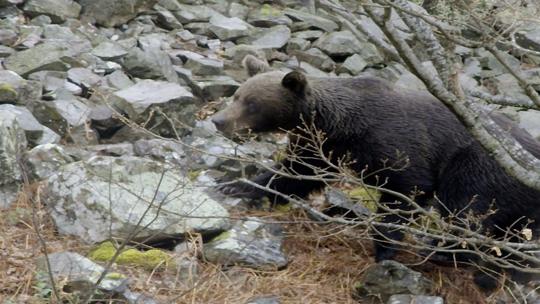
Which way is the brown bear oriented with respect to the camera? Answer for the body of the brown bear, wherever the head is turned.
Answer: to the viewer's left

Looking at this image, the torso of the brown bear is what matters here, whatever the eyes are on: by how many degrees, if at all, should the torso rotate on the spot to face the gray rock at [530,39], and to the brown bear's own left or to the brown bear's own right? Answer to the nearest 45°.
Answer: approximately 90° to the brown bear's own right

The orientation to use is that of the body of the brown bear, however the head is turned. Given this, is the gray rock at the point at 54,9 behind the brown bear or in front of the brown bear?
in front

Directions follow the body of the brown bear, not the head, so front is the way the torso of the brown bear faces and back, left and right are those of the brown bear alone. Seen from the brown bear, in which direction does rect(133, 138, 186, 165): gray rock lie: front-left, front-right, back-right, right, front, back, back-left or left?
front

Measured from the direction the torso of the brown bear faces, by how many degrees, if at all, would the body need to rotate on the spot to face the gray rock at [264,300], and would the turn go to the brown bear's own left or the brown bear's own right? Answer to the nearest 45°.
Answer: approximately 90° to the brown bear's own left

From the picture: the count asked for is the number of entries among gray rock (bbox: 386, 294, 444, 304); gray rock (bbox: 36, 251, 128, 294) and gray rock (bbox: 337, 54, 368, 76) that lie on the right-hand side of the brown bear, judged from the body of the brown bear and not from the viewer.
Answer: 1

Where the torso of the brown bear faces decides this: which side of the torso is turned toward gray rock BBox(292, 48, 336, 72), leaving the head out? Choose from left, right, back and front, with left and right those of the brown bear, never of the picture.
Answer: right

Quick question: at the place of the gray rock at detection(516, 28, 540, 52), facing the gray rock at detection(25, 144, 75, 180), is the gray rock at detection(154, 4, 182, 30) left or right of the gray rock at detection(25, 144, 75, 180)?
right

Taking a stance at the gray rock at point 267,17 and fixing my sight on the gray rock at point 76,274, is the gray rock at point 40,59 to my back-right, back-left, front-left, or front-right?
front-right

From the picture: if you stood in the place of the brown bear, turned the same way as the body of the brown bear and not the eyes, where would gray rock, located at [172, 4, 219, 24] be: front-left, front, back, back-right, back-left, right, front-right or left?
front-right

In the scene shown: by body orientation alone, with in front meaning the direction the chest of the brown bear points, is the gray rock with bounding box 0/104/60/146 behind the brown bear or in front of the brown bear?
in front

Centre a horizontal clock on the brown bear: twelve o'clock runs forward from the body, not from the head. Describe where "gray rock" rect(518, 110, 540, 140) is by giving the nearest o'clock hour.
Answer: The gray rock is roughly at 4 o'clock from the brown bear.

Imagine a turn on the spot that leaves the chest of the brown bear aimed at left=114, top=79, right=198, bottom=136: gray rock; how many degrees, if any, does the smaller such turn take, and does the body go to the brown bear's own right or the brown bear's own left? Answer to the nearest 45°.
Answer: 0° — it already faces it

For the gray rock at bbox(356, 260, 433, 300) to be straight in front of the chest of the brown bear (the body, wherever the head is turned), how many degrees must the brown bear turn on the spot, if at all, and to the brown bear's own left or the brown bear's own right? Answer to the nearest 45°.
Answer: approximately 90° to the brown bear's own left
